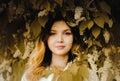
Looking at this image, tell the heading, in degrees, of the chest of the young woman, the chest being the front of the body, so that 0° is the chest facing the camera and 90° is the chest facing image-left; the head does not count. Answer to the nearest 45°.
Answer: approximately 0°

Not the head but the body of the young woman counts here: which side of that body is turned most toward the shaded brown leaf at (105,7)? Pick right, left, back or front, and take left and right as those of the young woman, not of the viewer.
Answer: left

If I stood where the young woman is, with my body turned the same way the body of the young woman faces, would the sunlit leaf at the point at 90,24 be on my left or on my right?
on my left

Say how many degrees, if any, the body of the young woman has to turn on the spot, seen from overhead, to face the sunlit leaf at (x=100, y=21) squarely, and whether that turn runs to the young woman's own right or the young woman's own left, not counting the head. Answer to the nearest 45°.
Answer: approximately 90° to the young woman's own left

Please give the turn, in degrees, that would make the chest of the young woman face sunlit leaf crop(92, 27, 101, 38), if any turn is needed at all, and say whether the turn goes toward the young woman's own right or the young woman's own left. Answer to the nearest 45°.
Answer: approximately 90° to the young woman's own left
